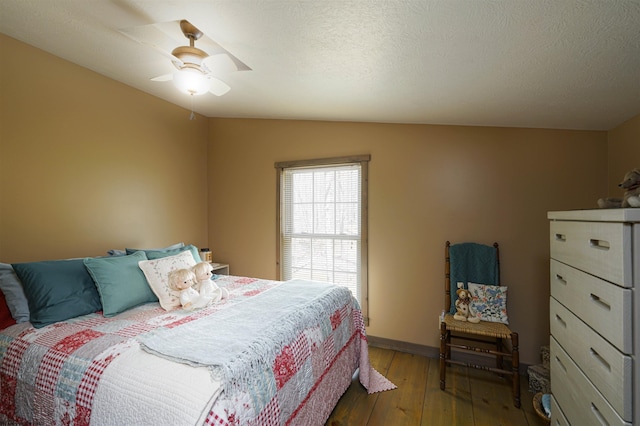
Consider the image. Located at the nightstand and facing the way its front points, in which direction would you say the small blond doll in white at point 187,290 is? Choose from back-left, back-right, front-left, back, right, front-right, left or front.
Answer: front-right

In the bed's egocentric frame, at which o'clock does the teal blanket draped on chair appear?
The teal blanket draped on chair is roughly at 10 o'clock from the bed.
